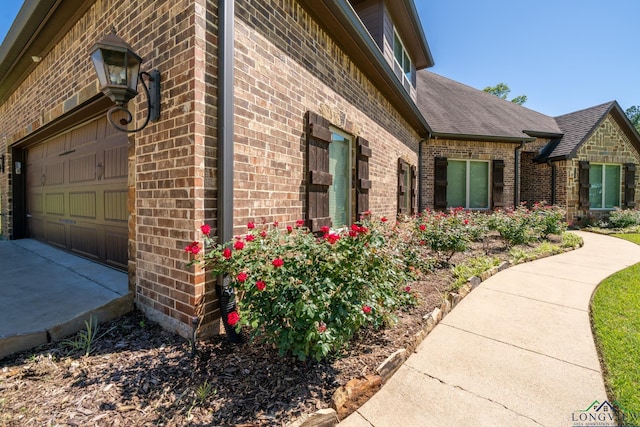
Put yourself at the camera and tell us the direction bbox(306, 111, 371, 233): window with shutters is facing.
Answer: facing the viewer and to the right of the viewer

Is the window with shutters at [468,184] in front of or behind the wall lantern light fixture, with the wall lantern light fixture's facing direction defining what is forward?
behind

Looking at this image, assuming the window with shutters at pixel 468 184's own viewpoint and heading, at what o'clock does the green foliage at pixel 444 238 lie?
The green foliage is roughly at 12 o'clock from the window with shutters.

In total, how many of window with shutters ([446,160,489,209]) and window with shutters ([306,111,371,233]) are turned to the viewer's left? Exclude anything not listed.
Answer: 0

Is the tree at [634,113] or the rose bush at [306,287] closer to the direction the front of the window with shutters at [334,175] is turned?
the rose bush

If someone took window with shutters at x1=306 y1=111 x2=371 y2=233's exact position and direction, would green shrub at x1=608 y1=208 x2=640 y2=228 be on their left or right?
on their left

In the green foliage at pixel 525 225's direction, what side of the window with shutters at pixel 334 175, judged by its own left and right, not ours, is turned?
left

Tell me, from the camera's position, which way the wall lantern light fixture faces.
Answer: facing the viewer and to the left of the viewer
